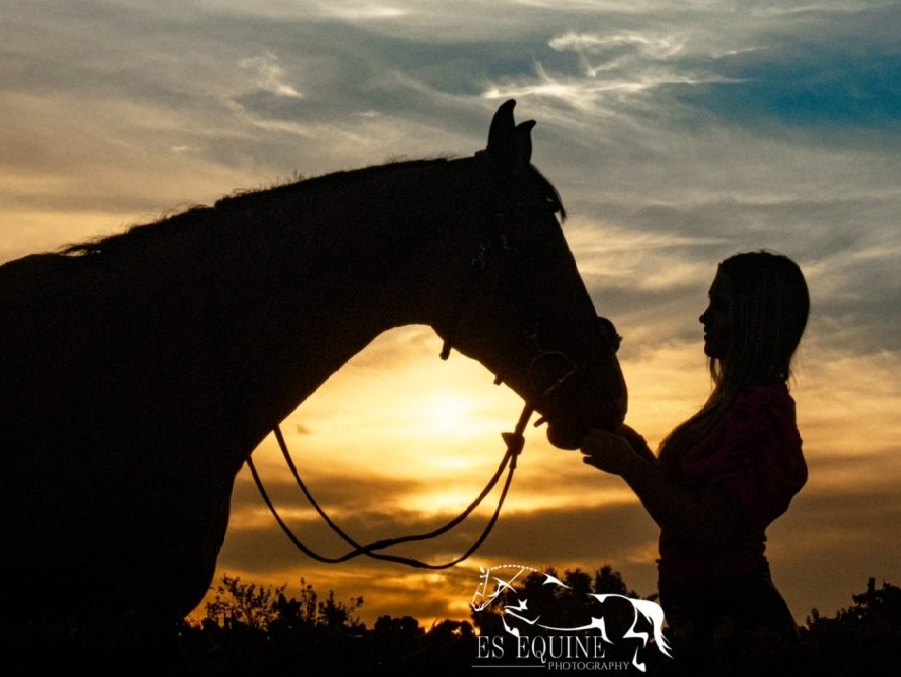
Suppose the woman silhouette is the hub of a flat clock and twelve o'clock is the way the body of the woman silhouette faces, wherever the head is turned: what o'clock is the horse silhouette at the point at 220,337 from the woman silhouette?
The horse silhouette is roughly at 12 o'clock from the woman silhouette.

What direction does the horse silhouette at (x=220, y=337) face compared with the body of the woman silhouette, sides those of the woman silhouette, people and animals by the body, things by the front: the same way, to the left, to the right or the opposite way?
the opposite way

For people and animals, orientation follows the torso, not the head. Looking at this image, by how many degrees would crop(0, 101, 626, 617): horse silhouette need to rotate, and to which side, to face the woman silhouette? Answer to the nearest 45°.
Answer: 0° — it already faces them

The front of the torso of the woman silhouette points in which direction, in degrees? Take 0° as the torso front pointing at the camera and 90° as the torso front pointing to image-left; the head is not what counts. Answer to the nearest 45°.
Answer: approximately 90°

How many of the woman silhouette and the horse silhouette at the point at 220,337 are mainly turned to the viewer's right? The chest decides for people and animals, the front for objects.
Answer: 1

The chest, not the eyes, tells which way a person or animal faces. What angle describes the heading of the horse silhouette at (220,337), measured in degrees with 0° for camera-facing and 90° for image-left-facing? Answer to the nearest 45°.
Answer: approximately 270°
